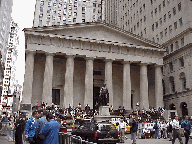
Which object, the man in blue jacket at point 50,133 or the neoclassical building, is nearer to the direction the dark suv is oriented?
the neoclassical building

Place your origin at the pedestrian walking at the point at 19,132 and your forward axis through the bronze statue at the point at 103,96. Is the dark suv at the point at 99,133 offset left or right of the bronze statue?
right

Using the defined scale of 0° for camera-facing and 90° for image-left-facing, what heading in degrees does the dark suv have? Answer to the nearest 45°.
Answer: approximately 135°

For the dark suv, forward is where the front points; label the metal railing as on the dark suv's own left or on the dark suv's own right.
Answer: on the dark suv's own left

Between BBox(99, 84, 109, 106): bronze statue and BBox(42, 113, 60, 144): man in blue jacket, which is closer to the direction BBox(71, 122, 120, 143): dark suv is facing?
the bronze statue
